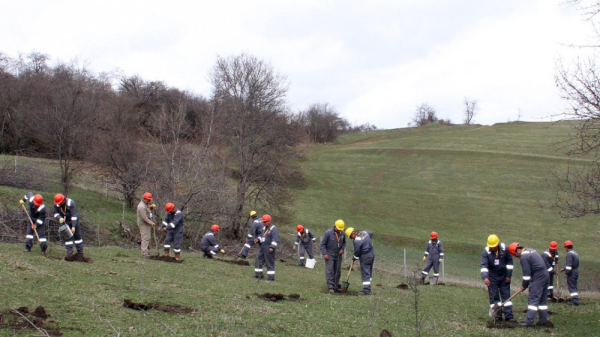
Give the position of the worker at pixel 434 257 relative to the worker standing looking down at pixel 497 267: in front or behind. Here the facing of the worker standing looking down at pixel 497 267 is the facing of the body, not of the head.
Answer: behind

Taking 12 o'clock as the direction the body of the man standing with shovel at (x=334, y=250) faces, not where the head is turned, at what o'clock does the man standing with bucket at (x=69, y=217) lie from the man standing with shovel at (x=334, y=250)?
the man standing with bucket at (x=69, y=217) is roughly at 4 o'clock from the man standing with shovel at (x=334, y=250).

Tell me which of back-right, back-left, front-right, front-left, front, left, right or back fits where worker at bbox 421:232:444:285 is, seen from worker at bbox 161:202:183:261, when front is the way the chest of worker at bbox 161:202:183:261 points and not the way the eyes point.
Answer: back-left

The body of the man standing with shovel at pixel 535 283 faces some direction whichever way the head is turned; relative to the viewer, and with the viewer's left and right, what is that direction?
facing to the left of the viewer

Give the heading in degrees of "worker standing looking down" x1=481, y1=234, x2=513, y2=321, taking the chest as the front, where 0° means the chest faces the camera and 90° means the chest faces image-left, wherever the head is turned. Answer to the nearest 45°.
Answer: approximately 0°

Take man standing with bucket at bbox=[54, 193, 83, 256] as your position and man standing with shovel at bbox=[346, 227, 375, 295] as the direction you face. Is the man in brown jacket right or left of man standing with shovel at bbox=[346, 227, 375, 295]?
left
